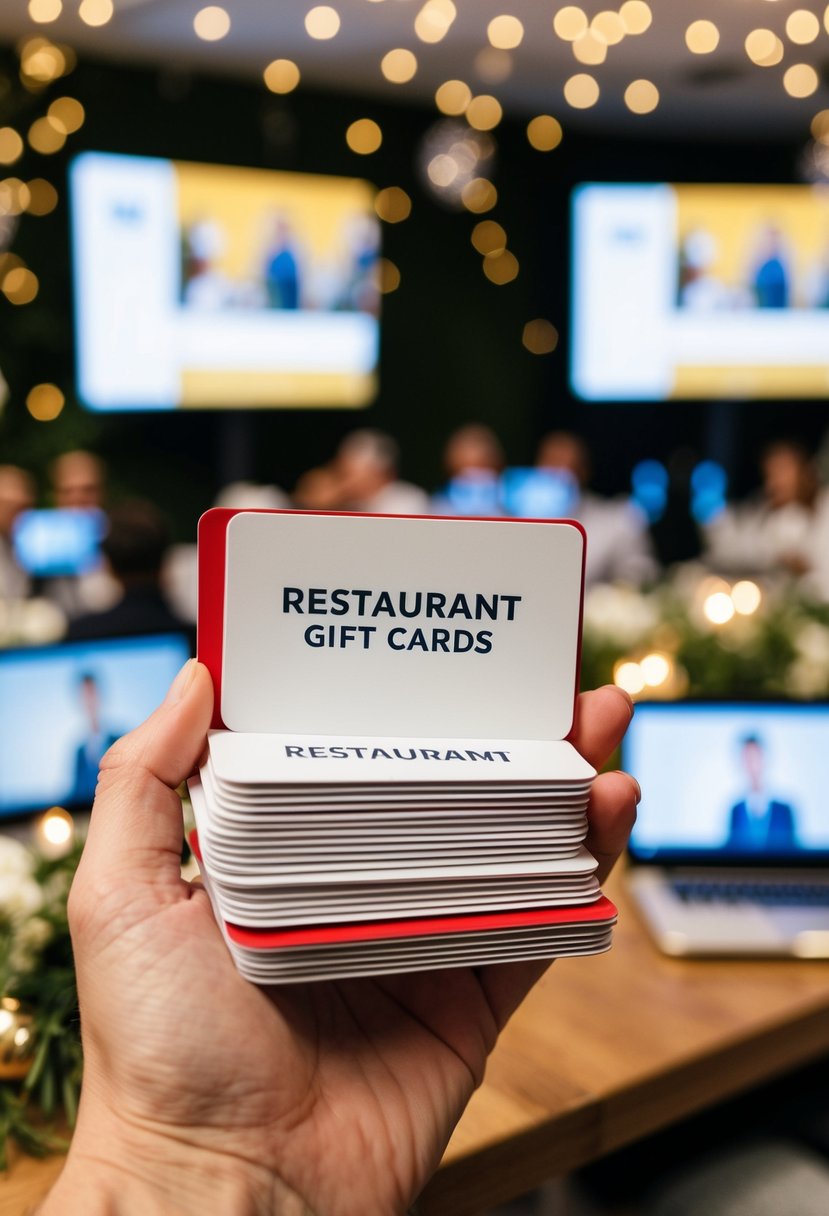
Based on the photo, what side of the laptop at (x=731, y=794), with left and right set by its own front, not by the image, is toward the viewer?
front

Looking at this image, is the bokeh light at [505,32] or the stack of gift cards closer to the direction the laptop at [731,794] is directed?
the stack of gift cards

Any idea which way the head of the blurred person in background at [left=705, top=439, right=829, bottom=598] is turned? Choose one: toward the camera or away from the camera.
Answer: toward the camera

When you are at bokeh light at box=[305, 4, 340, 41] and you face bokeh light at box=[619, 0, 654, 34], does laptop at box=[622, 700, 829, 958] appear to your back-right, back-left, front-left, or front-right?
front-right

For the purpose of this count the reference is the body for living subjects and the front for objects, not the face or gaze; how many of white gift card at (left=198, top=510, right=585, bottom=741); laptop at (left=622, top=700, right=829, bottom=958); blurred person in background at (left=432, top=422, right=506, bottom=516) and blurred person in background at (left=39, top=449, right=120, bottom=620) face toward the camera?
4

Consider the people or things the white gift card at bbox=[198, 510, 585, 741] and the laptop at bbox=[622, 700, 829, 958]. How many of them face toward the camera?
2

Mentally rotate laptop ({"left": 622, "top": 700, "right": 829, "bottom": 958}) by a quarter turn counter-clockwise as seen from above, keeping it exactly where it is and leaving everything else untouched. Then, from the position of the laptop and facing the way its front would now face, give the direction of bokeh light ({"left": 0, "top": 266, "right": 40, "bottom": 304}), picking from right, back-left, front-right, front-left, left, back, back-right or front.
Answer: back-left

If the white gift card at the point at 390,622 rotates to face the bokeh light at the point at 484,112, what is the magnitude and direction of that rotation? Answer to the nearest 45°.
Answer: approximately 180°

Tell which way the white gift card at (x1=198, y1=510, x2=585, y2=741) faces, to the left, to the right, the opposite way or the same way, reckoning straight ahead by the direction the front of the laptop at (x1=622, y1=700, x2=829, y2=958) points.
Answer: the same way

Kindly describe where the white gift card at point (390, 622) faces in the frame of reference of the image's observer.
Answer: facing the viewer

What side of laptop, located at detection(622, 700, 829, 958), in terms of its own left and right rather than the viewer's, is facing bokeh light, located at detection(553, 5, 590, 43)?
back

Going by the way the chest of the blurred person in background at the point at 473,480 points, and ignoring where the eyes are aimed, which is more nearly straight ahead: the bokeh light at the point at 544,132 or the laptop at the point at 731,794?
the laptop

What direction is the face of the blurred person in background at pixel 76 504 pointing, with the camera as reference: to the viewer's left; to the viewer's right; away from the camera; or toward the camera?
toward the camera
